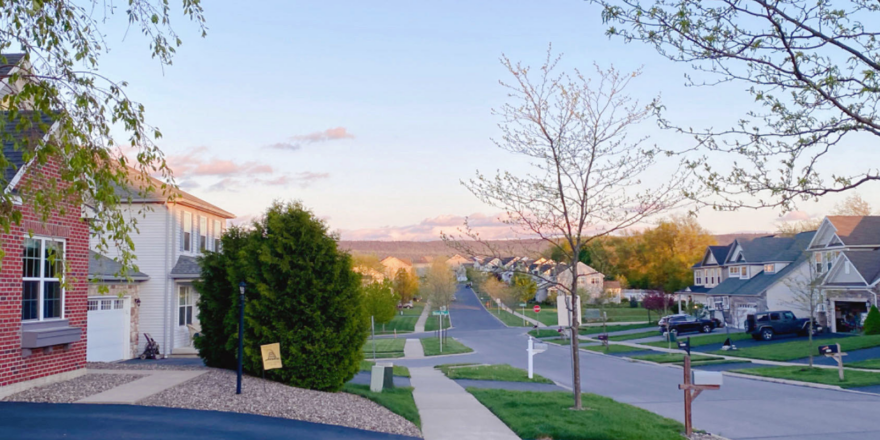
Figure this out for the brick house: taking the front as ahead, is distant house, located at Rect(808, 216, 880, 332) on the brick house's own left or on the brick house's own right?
on the brick house's own left

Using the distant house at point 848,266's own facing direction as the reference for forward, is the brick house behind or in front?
in front

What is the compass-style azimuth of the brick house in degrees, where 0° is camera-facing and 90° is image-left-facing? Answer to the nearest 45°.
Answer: approximately 315°

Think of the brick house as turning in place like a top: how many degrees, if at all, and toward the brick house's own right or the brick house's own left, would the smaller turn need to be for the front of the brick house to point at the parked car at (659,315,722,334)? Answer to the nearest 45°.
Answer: approximately 90° to the brick house's own left

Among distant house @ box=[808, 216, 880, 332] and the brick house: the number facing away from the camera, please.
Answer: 0

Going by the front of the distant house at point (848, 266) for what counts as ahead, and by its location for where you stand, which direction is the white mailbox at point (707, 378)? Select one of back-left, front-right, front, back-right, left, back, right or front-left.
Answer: front-left

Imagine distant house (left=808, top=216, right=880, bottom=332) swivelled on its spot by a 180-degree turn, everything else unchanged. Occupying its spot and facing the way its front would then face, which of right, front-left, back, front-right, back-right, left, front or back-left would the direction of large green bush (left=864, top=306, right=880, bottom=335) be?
back-right

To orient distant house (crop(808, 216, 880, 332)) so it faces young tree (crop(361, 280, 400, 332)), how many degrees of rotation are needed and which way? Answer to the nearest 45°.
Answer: approximately 45° to its right

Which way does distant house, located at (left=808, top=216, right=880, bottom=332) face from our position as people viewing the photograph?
facing the viewer and to the left of the viewer

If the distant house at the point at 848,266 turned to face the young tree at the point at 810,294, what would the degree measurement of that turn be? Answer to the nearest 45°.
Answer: approximately 45° to its left

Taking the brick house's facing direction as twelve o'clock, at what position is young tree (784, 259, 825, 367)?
The young tree is roughly at 10 o'clock from the brick house.

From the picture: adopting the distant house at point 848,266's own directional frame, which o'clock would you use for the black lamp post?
The black lamp post is roughly at 11 o'clock from the distant house.

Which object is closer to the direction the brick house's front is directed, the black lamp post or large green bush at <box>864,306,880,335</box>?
the black lamp post
